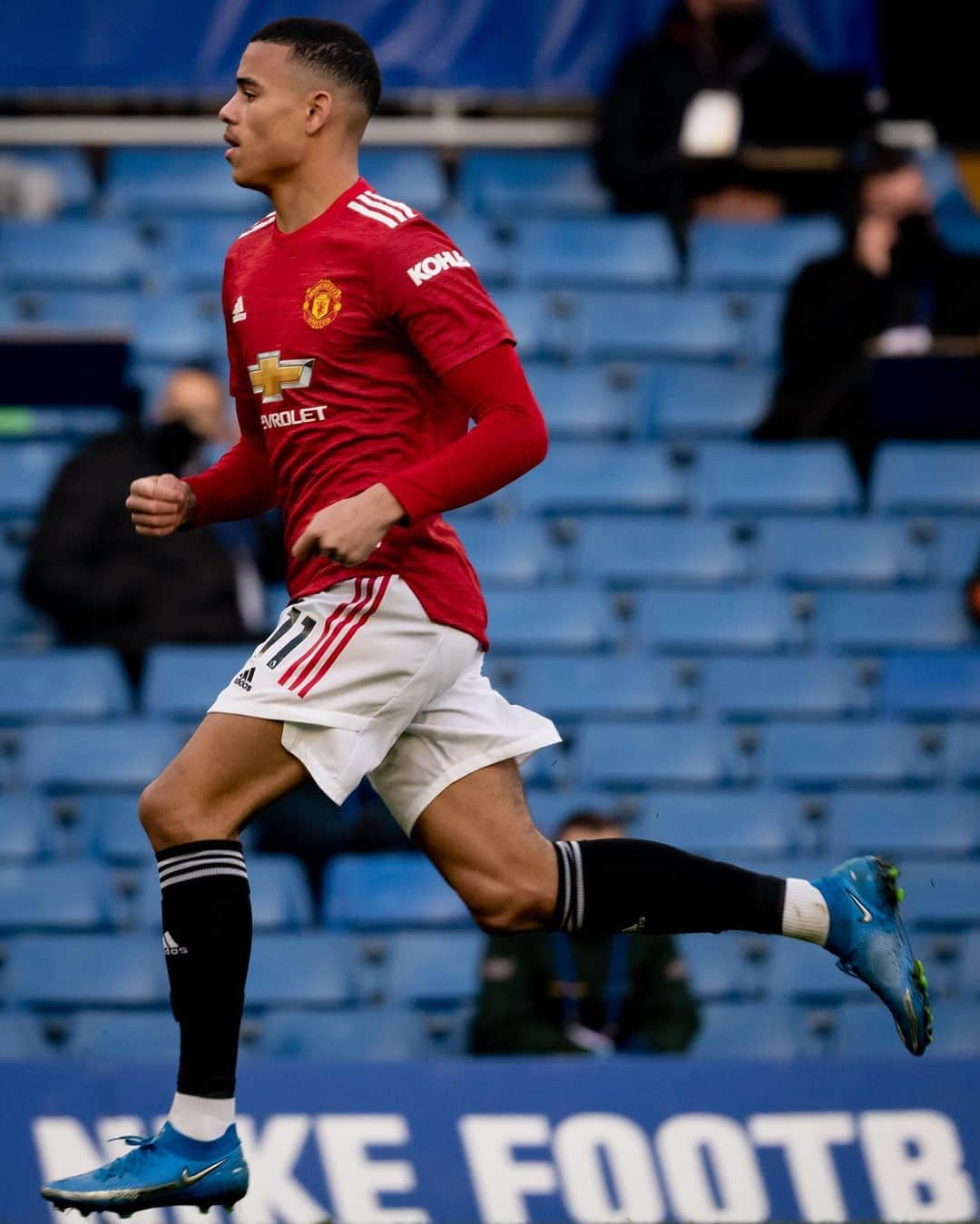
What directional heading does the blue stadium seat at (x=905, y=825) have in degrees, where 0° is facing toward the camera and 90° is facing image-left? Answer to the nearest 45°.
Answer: approximately 0°

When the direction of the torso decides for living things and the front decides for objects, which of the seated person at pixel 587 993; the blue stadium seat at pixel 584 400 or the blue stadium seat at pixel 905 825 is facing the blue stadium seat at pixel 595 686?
the blue stadium seat at pixel 584 400

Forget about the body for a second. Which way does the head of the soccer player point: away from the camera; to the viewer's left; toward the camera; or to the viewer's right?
to the viewer's left

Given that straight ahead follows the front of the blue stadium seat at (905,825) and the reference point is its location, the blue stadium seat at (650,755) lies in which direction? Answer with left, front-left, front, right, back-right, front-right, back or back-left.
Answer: right

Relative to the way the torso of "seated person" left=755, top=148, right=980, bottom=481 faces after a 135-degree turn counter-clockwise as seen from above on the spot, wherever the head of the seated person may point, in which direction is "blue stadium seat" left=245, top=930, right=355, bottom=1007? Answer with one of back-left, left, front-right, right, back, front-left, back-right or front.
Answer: back

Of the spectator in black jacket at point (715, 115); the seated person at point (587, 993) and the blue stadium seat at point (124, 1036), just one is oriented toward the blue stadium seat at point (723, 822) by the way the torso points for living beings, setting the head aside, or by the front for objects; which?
the spectator in black jacket

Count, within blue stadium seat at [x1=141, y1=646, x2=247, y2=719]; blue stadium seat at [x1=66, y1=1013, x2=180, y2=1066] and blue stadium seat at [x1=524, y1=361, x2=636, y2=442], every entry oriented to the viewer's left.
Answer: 0

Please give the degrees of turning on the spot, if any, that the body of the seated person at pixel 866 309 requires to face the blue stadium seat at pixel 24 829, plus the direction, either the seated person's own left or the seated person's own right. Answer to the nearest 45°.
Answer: approximately 45° to the seated person's own right

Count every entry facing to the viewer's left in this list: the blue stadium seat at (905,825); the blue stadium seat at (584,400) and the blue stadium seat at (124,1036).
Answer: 0

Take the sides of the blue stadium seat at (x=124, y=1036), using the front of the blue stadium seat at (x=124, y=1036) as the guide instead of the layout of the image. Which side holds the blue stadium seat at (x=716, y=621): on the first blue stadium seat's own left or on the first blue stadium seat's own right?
on the first blue stadium seat's own left

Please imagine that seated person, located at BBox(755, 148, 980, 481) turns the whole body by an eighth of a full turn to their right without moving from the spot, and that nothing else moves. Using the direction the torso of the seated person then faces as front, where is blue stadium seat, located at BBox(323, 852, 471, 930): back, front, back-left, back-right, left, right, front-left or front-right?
front

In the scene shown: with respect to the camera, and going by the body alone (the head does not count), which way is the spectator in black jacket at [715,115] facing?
toward the camera

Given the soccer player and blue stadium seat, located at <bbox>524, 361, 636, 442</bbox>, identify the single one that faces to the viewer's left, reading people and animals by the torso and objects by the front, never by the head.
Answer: the soccer player

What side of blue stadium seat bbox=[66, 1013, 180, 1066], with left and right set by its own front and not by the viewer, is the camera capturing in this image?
front

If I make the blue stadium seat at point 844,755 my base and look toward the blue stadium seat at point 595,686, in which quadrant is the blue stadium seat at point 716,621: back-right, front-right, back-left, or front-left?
front-right

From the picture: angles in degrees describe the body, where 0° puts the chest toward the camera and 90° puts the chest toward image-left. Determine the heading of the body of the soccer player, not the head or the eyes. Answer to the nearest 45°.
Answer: approximately 90°

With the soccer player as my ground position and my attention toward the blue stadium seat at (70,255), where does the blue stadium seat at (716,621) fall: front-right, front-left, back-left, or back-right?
front-right
